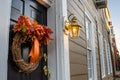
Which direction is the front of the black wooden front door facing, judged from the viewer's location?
facing the viewer and to the right of the viewer
